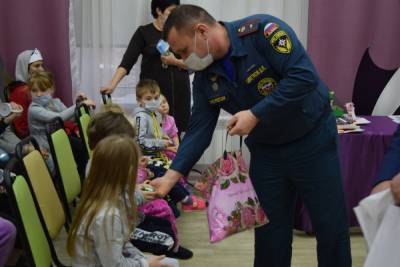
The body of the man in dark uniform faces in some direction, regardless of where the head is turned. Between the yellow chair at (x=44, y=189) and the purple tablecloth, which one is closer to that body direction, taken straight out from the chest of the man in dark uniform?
the yellow chair

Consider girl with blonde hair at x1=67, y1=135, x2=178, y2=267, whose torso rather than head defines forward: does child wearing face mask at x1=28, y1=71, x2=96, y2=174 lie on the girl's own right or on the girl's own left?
on the girl's own left

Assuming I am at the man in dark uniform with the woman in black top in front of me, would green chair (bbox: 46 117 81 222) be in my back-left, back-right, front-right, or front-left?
front-left

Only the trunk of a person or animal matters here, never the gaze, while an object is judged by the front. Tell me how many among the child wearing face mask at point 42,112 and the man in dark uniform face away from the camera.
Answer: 0

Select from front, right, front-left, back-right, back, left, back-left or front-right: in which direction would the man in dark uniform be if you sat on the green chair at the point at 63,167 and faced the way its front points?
front

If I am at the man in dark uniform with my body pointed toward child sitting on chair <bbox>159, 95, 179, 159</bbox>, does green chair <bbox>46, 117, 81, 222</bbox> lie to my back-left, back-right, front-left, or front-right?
front-left

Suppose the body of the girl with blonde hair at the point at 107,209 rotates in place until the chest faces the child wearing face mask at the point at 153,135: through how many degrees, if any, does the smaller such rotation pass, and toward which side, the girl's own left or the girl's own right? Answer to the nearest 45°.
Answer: approximately 45° to the girl's own left

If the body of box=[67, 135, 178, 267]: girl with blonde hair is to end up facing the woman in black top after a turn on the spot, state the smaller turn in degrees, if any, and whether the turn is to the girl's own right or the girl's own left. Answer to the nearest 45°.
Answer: approximately 45° to the girl's own left

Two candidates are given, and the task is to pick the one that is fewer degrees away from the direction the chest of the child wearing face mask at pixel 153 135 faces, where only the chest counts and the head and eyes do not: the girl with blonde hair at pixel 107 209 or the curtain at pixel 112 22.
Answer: the girl with blonde hair

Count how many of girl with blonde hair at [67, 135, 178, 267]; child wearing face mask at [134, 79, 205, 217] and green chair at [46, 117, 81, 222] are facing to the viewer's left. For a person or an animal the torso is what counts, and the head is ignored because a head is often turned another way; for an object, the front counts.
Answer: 0

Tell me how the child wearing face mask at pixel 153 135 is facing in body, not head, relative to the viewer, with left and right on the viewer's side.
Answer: facing the viewer and to the right of the viewer

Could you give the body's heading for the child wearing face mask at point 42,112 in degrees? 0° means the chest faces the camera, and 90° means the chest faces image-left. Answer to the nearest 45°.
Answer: approximately 315°

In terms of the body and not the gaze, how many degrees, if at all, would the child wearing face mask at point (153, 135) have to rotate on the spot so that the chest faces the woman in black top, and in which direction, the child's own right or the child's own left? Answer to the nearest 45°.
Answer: approximately 135° to the child's own left

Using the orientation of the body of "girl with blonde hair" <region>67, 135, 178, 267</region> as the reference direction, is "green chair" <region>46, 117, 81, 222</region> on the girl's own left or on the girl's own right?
on the girl's own left
